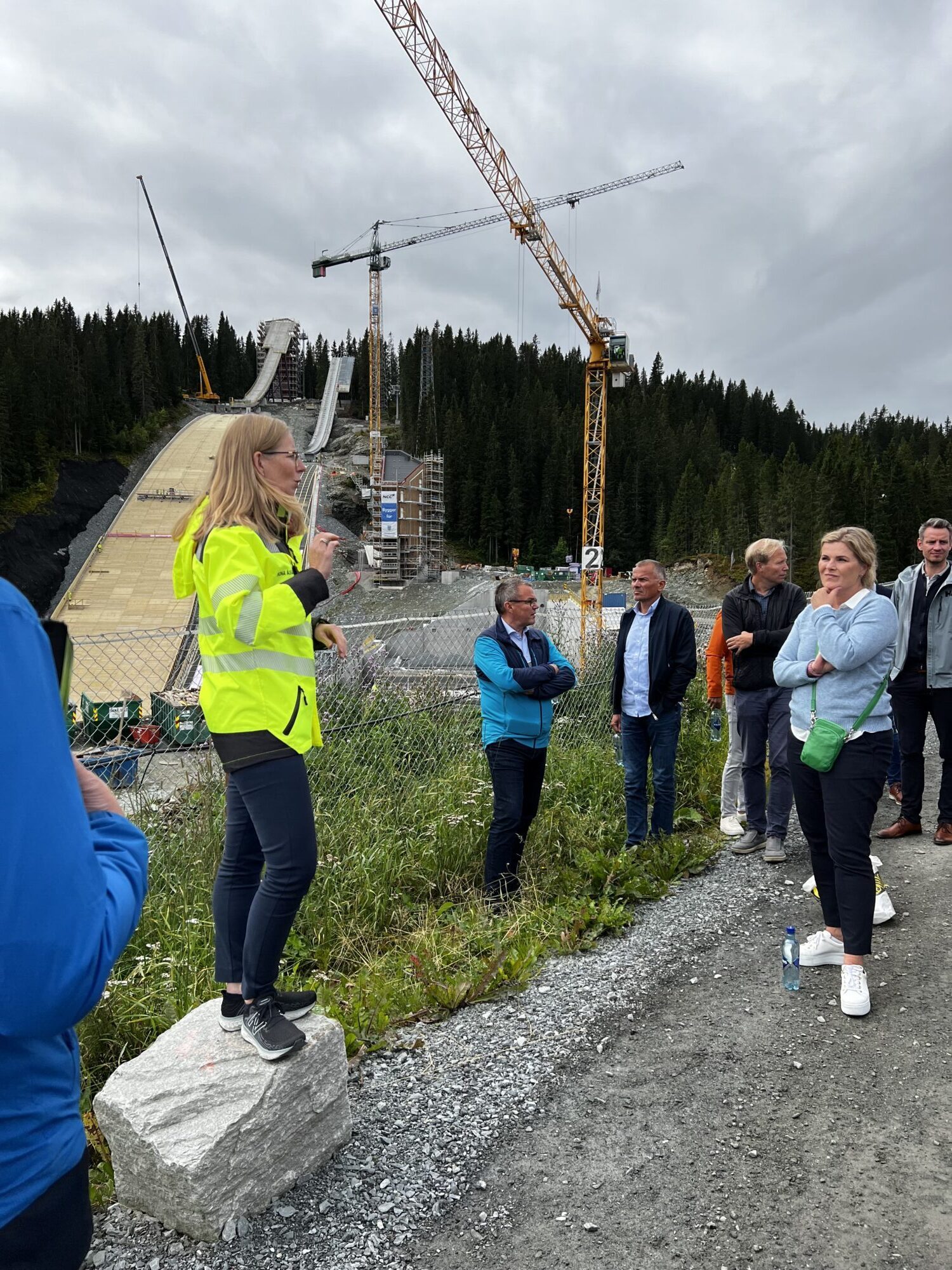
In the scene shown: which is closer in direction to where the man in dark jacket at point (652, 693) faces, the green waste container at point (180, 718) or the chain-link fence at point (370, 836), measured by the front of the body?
the chain-link fence

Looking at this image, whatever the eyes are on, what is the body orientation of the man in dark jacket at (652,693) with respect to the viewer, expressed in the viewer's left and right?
facing the viewer and to the left of the viewer

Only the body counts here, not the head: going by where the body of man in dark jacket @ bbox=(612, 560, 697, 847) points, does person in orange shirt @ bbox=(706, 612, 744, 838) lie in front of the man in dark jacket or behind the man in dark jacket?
behind

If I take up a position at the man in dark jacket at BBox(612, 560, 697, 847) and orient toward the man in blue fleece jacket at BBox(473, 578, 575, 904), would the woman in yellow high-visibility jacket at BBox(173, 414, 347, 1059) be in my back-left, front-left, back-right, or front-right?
front-left

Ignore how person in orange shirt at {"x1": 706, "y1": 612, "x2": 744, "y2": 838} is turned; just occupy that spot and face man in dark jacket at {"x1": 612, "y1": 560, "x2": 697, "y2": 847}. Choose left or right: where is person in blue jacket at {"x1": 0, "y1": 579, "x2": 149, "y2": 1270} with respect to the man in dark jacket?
left

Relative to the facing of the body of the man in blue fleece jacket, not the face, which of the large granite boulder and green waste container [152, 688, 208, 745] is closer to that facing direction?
the large granite boulder

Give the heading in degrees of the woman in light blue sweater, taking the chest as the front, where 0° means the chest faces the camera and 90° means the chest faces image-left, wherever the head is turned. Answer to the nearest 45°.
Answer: approximately 45°

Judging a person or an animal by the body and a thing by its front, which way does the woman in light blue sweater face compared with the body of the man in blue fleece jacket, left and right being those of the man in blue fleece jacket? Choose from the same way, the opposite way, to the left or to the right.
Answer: to the right

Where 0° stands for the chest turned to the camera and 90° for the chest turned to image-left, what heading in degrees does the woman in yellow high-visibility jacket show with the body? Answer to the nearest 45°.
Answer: approximately 270°

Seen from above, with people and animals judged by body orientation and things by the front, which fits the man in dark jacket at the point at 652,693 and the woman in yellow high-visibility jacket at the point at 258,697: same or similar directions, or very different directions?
very different directions

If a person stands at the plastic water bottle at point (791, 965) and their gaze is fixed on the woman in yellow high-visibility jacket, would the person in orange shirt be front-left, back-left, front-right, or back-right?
back-right

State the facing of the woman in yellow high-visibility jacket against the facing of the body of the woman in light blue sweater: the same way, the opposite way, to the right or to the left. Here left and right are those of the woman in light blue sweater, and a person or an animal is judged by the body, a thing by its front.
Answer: the opposite way

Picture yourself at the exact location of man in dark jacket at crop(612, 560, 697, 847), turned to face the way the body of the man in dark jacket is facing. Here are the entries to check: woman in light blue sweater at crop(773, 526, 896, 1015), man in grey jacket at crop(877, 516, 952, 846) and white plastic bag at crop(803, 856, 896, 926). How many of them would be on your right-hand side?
0

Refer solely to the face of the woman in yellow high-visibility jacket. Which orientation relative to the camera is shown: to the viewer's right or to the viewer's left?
to the viewer's right
